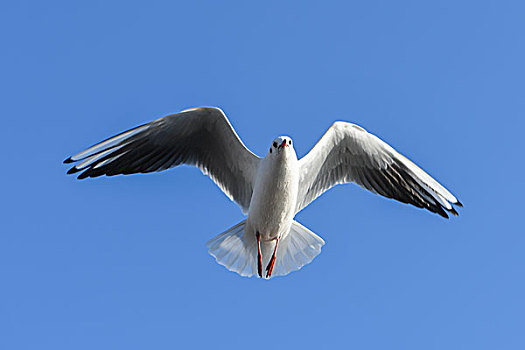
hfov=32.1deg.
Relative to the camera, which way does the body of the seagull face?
toward the camera
